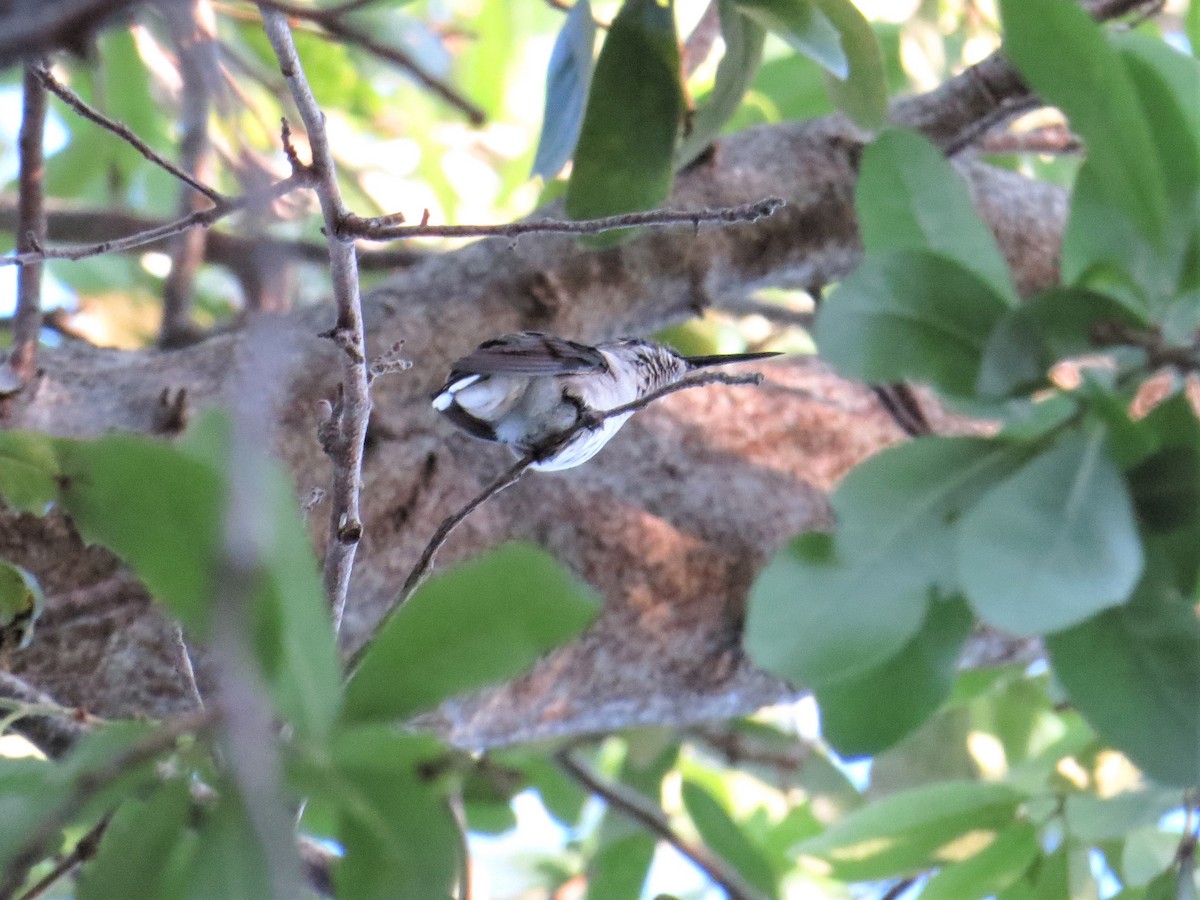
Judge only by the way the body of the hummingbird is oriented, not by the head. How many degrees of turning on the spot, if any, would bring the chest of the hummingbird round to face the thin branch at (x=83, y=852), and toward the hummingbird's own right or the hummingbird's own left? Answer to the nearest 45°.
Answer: approximately 135° to the hummingbird's own right

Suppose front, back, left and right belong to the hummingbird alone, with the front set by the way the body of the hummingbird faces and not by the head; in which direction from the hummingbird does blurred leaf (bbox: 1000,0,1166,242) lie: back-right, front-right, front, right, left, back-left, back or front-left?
front-right

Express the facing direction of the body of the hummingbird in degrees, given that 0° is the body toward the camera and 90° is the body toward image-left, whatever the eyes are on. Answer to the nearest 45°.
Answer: approximately 270°
